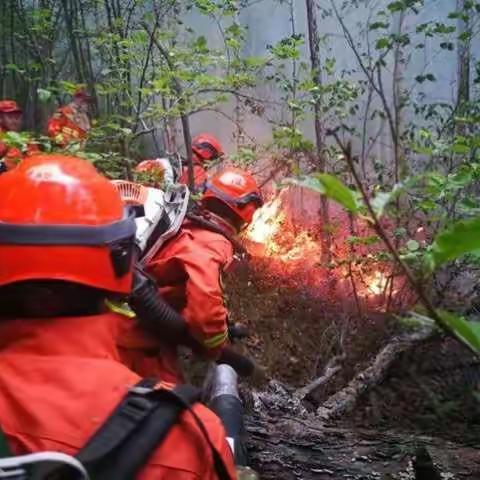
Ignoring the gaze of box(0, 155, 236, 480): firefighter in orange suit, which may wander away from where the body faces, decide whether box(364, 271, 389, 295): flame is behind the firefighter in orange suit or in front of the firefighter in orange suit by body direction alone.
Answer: in front

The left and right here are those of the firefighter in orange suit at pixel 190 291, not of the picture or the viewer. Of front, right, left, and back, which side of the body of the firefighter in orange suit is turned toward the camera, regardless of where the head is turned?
right

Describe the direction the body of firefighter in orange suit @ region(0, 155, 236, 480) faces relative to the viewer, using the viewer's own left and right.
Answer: facing away from the viewer and to the right of the viewer

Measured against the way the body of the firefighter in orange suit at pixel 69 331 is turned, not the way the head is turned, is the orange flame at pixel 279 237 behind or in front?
in front

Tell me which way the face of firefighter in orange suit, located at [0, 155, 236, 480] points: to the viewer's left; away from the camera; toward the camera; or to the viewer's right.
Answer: away from the camera

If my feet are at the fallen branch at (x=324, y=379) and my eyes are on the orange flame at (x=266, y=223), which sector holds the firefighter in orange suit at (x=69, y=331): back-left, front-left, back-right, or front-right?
back-left

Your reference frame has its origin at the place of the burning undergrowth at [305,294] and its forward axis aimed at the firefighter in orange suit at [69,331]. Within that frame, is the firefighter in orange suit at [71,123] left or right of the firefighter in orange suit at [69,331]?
right
